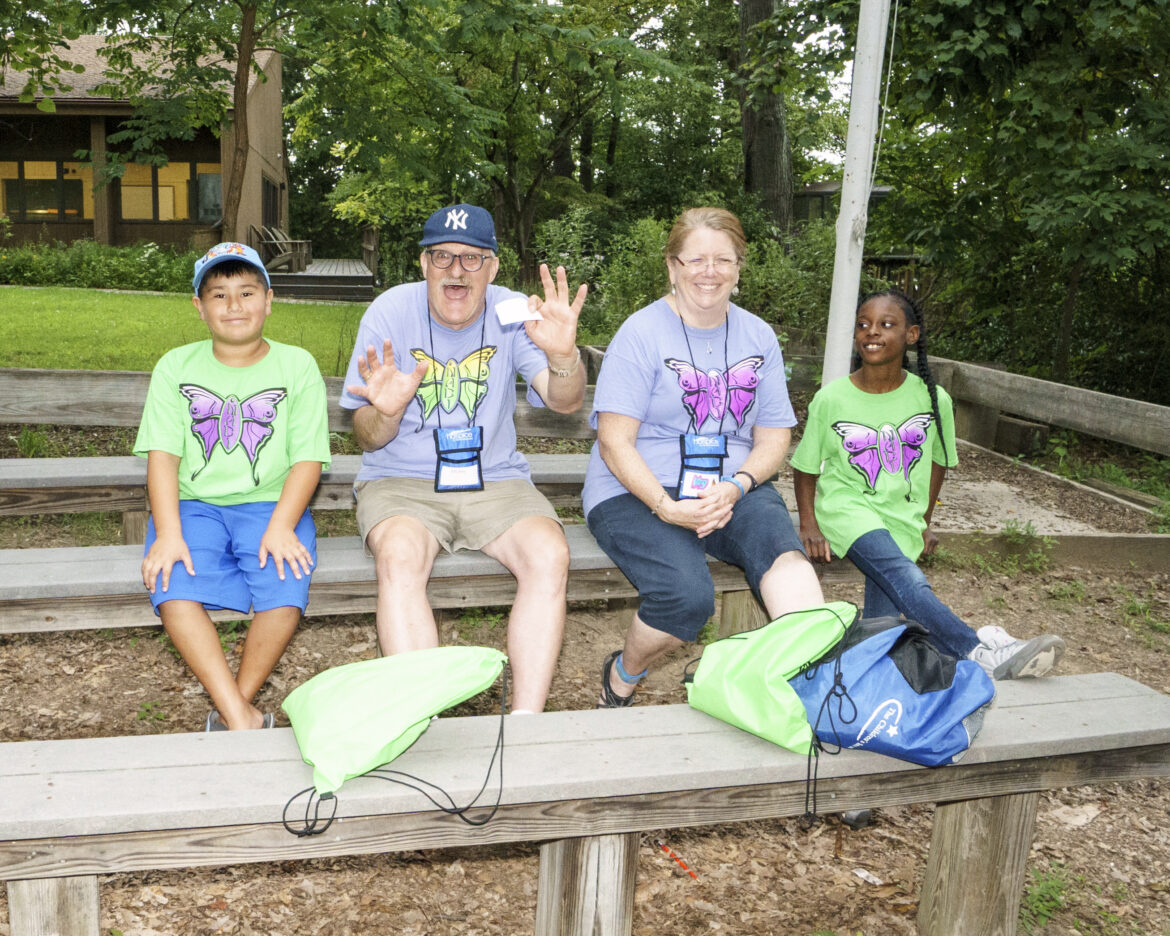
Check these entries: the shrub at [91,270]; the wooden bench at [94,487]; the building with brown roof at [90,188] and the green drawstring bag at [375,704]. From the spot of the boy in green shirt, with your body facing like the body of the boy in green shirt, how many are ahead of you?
1

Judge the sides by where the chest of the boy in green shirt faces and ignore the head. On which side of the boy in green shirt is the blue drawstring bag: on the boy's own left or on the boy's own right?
on the boy's own left

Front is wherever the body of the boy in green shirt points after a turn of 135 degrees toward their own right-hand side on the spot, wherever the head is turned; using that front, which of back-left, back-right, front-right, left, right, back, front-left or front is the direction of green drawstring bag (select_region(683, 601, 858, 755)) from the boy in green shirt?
back

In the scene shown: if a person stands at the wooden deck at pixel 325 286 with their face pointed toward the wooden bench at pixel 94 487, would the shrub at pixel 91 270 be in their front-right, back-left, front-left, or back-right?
back-right

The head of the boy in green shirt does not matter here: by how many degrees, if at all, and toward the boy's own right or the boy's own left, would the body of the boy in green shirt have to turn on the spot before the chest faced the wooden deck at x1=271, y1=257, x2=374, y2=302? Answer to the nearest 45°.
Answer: approximately 180°

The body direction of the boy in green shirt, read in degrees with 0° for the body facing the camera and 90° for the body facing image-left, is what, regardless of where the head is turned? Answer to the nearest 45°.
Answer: approximately 0°

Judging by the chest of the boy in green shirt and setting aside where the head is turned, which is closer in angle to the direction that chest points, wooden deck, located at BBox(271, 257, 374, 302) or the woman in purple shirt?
the woman in purple shirt

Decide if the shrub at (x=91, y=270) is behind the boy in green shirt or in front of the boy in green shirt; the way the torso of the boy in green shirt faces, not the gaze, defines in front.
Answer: behind

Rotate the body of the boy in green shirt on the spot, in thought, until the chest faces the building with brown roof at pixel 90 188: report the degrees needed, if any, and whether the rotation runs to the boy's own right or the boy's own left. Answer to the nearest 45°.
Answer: approximately 180°

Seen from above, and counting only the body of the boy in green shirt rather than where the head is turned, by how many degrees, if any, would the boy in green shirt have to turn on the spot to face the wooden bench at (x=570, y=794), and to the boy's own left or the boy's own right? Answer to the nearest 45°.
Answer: approximately 45° to the boy's own left

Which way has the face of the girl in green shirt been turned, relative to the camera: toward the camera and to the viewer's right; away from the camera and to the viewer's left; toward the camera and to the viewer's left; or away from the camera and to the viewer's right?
toward the camera and to the viewer's left

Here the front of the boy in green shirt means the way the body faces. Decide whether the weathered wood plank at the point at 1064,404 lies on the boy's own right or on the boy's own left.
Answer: on the boy's own left
